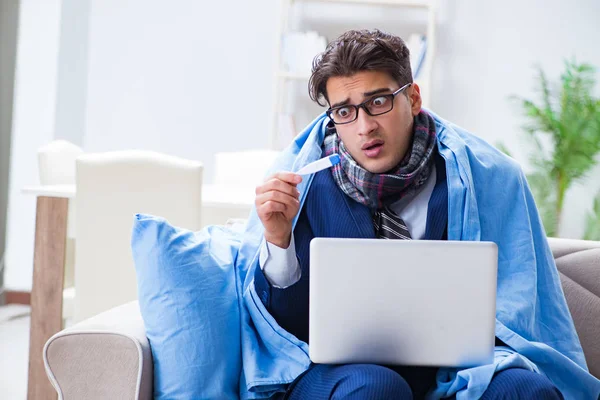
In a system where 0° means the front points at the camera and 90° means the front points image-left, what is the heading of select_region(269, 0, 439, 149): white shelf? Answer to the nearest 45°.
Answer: approximately 0°

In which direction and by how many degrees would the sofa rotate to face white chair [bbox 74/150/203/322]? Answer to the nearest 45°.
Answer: approximately 180°

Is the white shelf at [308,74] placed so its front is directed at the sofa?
yes

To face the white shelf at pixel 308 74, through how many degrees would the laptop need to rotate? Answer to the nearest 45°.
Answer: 0° — it already faces it

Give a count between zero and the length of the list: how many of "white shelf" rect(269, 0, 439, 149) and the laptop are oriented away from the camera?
1

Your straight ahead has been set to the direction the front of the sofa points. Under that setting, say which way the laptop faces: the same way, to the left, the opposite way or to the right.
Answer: the opposite way

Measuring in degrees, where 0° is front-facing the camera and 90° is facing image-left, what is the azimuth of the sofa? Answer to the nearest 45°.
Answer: approximately 0°

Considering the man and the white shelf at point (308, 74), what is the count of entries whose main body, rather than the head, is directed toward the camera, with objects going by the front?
2

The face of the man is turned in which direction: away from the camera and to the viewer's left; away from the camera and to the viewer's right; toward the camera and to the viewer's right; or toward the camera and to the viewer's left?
toward the camera and to the viewer's left

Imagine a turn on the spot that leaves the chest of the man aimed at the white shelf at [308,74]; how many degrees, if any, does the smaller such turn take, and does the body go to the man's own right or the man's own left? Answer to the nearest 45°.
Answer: approximately 180°

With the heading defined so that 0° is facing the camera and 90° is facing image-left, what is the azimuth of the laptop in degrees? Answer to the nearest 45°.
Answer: approximately 180°

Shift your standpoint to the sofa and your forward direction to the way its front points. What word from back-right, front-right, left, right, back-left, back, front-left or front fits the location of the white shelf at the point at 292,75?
back

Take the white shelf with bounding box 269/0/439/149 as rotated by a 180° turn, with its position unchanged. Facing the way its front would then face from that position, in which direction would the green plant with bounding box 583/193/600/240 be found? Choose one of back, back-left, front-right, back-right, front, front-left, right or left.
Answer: right
